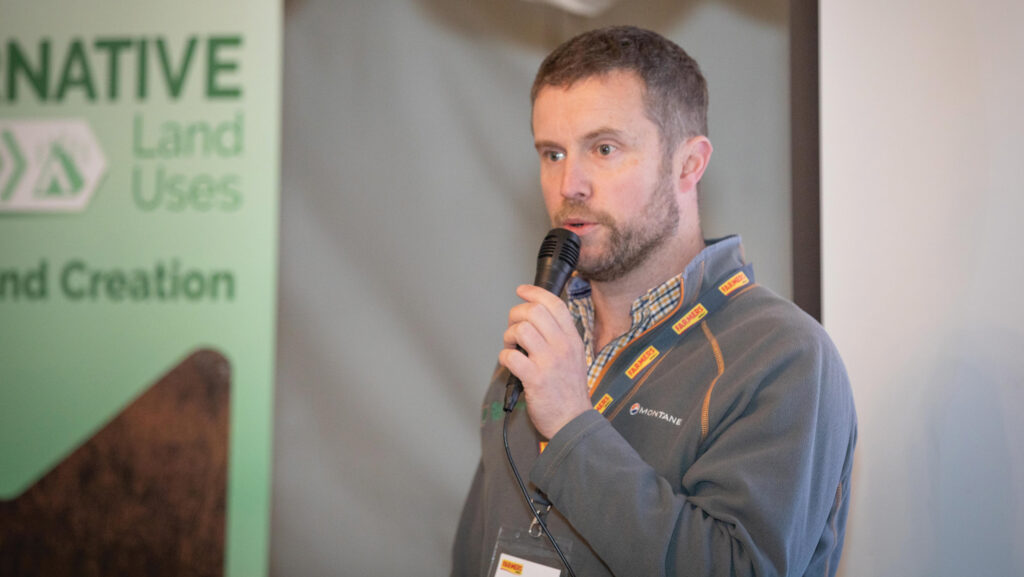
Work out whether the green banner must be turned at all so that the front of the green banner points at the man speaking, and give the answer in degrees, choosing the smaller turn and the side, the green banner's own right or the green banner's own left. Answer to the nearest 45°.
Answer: approximately 45° to the green banner's own left

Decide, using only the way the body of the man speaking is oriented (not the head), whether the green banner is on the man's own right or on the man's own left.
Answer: on the man's own right

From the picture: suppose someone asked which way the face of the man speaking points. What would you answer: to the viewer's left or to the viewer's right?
to the viewer's left

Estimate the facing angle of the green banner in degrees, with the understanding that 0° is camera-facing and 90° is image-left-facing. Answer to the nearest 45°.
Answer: approximately 0°

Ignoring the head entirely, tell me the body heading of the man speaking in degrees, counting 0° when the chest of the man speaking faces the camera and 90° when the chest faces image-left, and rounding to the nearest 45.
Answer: approximately 45°
